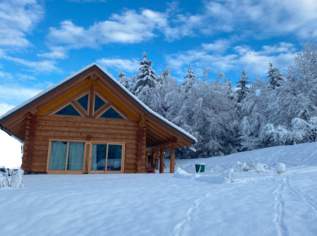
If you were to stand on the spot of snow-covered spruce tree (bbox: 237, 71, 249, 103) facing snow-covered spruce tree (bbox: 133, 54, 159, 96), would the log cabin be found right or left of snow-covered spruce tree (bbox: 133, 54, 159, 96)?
left

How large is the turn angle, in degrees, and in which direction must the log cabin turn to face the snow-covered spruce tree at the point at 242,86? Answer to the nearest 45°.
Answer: approximately 135° to its left

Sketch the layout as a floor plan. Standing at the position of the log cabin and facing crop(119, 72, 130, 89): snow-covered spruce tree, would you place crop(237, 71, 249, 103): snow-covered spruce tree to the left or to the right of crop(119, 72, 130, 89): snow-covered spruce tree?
right

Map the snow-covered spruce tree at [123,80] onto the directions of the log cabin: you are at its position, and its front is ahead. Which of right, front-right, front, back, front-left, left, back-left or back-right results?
back

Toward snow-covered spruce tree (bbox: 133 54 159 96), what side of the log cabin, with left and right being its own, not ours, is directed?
back

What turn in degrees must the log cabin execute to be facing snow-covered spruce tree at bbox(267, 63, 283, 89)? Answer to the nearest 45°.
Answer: approximately 135° to its left

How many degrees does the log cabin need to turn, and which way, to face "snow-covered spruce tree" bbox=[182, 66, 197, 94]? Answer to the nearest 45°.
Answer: approximately 135° to its left

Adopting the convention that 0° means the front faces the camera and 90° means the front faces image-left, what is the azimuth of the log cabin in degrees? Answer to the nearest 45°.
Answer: approximately 0°
